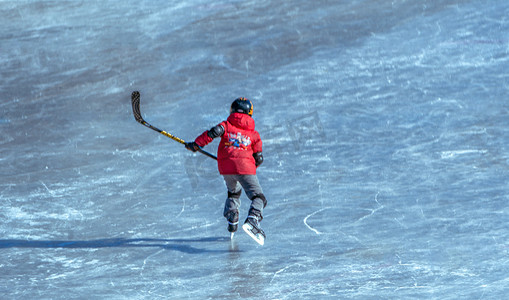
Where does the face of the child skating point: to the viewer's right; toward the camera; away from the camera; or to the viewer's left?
away from the camera

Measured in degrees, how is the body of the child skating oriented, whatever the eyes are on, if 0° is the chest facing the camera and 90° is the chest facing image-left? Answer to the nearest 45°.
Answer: approximately 180°
